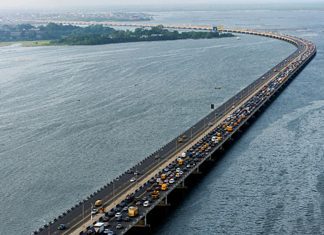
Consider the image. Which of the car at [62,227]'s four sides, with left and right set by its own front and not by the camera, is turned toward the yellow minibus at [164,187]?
back

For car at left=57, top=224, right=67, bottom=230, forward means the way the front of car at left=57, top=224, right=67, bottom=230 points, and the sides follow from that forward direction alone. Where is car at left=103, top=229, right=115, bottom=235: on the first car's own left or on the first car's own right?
on the first car's own left

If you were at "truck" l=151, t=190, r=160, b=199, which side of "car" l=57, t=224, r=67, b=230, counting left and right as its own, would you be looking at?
back

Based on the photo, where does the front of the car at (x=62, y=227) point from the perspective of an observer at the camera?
facing the viewer and to the left of the viewer

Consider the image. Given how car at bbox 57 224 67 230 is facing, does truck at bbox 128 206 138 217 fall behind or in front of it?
behind

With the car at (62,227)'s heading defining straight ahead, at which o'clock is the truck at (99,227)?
The truck is roughly at 8 o'clock from the car.
